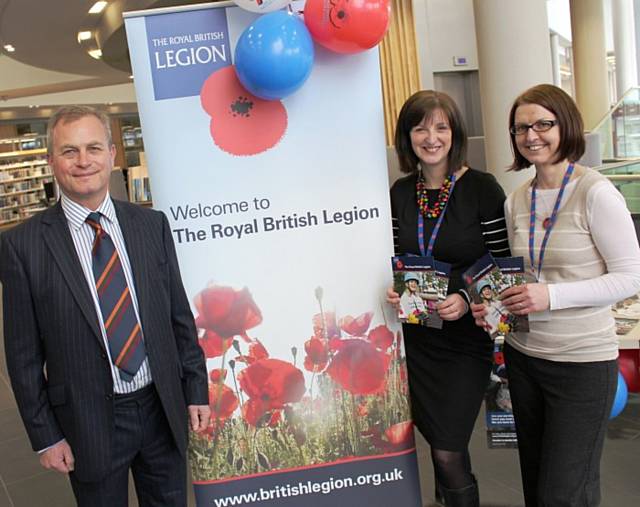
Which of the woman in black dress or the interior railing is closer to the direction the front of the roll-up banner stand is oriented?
the woman in black dress

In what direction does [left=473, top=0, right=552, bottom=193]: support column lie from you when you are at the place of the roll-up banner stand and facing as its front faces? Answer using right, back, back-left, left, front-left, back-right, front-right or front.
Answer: back-left

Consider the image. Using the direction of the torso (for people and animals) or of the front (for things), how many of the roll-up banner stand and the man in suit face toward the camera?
2

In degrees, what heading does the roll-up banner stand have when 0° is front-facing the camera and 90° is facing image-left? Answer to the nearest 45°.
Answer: approximately 0°

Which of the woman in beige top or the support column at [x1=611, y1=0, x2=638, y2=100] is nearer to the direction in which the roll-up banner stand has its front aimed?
the woman in beige top

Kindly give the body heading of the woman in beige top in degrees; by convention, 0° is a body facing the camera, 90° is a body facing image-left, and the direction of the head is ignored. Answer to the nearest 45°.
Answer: approximately 45°

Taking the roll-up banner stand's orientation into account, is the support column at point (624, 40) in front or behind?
behind
